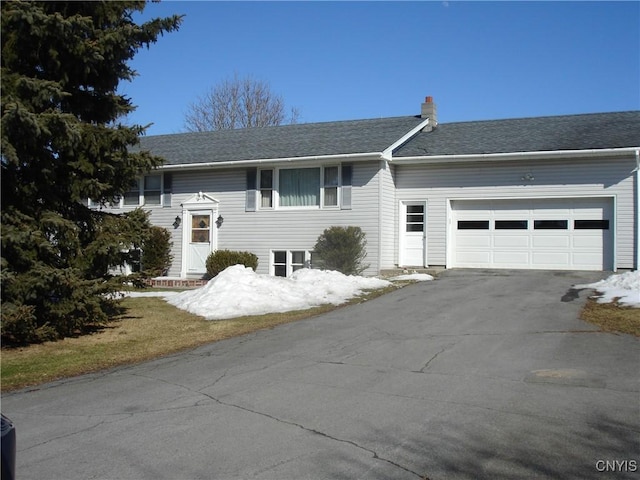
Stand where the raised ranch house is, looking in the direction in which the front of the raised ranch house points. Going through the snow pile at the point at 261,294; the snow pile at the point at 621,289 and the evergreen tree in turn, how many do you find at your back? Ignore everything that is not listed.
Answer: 0

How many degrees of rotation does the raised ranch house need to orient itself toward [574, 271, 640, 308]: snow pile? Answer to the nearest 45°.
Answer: approximately 45° to its left

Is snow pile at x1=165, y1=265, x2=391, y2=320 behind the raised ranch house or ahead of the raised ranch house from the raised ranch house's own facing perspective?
ahead

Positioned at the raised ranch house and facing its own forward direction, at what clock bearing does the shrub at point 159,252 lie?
The shrub is roughly at 3 o'clock from the raised ranch house.

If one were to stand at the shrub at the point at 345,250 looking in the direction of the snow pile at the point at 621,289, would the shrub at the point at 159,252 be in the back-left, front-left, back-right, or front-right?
back-right

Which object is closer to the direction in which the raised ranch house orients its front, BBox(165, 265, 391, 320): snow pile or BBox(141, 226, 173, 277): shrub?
the snow pile

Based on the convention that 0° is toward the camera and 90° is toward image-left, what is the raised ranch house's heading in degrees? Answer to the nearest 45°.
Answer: approximately 0°

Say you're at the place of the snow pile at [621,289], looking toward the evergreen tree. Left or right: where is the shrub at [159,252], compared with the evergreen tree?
right

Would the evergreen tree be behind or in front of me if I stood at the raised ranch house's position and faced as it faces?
in front
